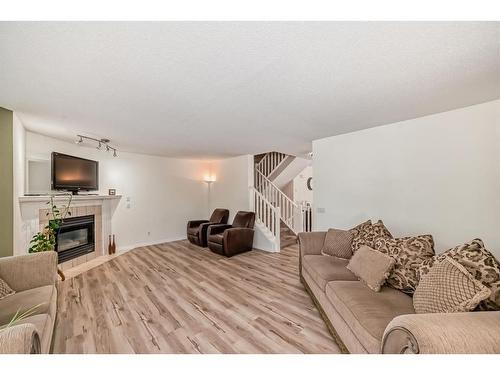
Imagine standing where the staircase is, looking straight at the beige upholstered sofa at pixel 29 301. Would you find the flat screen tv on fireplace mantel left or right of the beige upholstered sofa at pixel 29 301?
right

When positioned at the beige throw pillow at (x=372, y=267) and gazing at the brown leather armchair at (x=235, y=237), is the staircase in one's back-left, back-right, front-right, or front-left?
front-right

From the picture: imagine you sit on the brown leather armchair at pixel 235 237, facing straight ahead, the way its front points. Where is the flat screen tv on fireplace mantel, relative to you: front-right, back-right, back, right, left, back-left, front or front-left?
front-right

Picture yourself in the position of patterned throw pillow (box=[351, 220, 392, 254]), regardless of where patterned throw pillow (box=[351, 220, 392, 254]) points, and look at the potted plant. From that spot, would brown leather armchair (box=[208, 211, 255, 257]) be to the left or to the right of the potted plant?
right

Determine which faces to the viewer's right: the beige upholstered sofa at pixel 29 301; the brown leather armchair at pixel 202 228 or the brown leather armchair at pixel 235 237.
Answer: the beige upholstered sofa

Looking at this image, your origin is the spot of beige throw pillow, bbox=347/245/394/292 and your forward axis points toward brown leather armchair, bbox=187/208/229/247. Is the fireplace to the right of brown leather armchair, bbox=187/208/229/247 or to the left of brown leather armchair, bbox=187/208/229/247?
left

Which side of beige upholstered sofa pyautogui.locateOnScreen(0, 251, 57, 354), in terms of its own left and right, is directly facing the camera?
right

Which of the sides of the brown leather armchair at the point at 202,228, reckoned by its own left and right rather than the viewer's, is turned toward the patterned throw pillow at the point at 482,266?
left

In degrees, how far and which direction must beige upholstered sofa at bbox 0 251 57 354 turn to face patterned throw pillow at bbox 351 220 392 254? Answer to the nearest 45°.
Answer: approximately 45° to its right

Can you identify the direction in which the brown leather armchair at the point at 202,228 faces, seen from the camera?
facing the viewer and to the left of the viewer

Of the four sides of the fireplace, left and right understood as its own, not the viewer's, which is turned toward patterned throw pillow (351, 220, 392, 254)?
front

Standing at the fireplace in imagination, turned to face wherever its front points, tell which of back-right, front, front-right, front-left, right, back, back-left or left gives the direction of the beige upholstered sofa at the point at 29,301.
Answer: front-right

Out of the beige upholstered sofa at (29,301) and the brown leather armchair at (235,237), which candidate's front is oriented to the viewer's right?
the beige upholstered sofa

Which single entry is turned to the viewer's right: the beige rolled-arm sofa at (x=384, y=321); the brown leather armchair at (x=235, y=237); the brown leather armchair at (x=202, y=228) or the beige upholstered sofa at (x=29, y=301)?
the beige upholstered sofa at (x=29, y=301)

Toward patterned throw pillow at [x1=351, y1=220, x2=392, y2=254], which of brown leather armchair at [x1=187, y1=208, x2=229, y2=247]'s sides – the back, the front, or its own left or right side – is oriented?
left

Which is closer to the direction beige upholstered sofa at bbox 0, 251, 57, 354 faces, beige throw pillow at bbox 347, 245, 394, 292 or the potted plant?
the beige throw pillow

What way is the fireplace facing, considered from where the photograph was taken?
facing the viewer and to the right of the viewer

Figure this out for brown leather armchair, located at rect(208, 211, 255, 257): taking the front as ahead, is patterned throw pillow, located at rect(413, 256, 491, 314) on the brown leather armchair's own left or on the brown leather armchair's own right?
on the brown leather armchair's own left

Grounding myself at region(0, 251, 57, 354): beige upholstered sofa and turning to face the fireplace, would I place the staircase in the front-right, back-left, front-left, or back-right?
front-right
